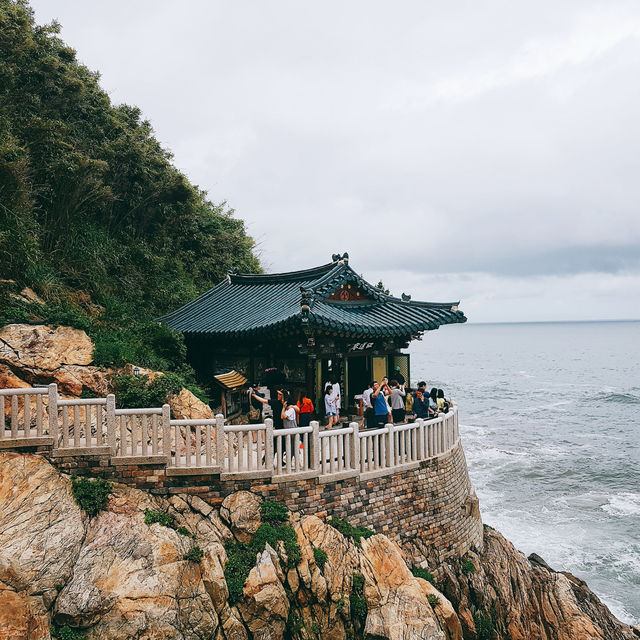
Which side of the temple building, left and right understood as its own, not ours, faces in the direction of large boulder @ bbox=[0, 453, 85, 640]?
right

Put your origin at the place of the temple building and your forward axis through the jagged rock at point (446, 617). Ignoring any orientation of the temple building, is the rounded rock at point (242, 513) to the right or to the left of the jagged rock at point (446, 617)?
right

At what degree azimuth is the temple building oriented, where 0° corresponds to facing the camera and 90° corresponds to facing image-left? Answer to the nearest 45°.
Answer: approximately 315°

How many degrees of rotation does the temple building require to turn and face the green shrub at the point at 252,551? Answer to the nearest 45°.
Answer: approximately 45° to its right

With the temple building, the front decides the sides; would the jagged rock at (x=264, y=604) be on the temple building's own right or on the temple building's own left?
on the temple building's own right

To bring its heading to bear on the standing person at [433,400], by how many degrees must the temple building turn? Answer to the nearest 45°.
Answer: approximately 45° to its left

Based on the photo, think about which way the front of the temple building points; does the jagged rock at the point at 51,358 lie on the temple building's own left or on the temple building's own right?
on the temple building's own right

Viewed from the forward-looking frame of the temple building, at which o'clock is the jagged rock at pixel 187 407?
The jagged rock is roughly at 3 o'clock from the temple building.

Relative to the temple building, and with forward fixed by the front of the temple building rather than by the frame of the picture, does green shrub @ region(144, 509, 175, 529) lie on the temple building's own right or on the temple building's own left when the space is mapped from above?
on the temple building's own right
